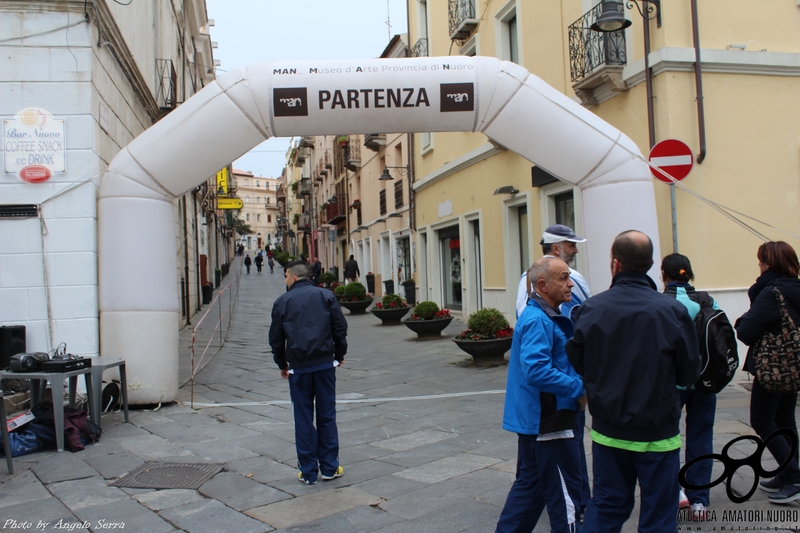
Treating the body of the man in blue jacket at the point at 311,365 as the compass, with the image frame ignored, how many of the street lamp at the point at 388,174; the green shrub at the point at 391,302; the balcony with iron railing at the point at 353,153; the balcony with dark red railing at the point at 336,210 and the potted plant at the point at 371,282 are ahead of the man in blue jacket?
5

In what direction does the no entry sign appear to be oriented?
toward the camera

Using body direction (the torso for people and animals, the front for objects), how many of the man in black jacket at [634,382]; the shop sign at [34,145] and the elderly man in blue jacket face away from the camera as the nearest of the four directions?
1

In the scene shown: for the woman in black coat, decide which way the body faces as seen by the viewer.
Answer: to the viewer's left

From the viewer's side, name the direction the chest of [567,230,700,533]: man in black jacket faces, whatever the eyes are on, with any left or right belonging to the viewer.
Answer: facing away from the viewer

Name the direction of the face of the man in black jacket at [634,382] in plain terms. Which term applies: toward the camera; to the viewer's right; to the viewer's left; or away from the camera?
away from the camera

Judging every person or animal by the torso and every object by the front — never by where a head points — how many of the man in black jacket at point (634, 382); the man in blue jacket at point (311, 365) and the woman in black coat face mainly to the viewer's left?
1

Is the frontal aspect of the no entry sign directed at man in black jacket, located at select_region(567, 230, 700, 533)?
yes

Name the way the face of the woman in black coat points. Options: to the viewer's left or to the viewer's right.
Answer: to the viewer's left

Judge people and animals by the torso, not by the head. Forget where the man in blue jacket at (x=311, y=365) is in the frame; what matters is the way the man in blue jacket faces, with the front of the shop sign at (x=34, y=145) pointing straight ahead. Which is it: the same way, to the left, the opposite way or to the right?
the opposite way

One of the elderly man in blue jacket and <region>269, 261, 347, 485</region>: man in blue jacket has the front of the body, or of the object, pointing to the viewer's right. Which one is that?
the elderly man in blue jacket

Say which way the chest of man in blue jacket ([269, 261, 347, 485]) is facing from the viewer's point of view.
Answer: away from the camera

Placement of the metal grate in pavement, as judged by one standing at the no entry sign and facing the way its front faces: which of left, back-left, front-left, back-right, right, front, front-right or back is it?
front-right

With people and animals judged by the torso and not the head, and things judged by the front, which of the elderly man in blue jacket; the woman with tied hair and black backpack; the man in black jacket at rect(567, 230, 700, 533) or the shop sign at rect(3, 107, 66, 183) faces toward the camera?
the shop sign

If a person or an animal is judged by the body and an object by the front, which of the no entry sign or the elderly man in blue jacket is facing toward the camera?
the no entry sign
